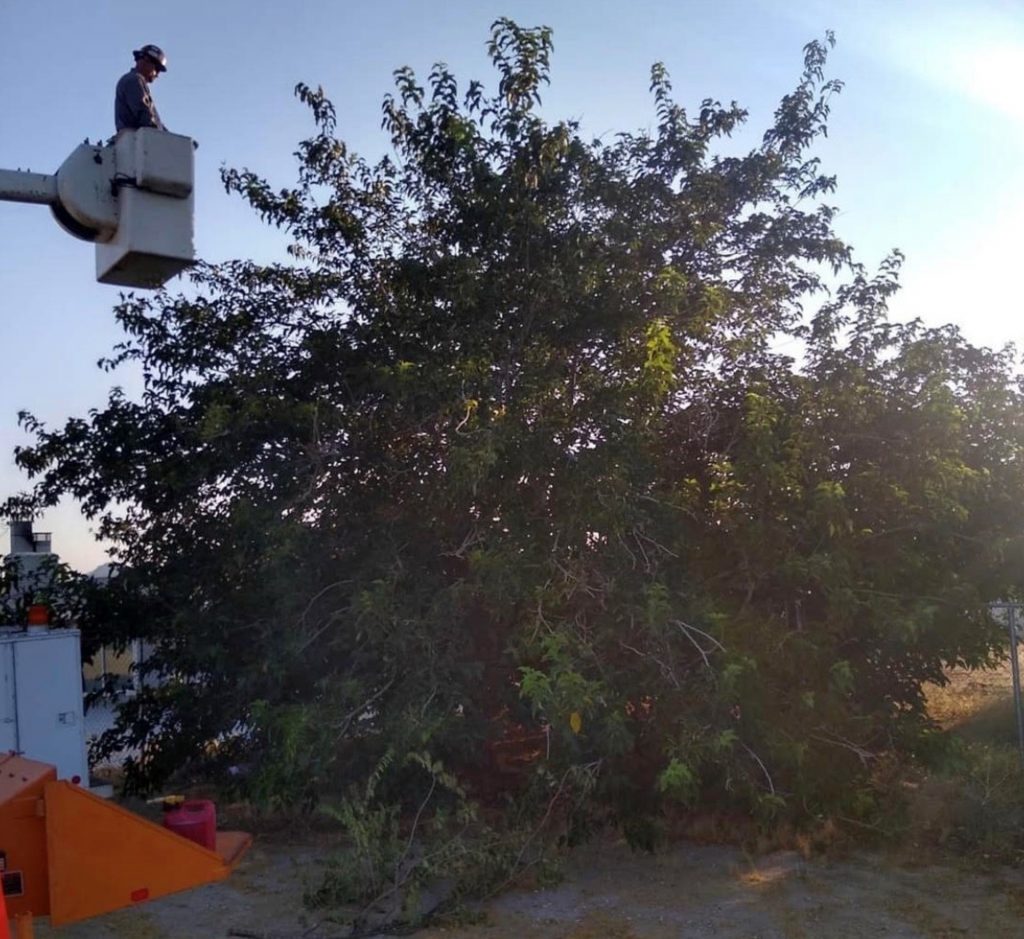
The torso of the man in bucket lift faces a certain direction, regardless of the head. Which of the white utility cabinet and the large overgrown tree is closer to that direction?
the large overgrown tree

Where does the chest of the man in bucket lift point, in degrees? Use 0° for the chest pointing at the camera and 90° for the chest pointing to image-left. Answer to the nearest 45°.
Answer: approximately 270°

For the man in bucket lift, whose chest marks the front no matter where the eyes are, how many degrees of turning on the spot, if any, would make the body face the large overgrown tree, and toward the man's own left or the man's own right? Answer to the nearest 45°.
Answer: approximately 45° to the man's own left

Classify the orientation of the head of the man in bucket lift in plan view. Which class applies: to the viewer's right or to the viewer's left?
to the viewer's right
